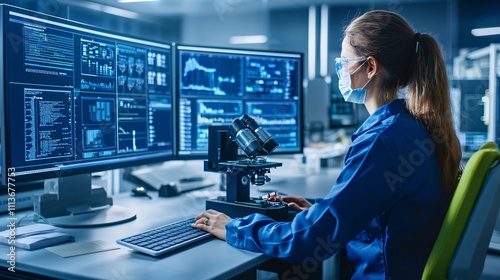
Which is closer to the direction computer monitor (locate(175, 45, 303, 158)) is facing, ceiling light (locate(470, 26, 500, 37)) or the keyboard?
the keyboard

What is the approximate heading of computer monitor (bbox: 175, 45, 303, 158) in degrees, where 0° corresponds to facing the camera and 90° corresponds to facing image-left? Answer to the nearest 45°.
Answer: approximately 315°

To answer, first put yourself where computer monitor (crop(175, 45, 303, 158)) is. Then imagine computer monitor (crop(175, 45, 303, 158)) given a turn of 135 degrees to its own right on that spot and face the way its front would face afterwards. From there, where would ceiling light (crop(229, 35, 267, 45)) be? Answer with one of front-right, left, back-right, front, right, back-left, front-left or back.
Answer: right

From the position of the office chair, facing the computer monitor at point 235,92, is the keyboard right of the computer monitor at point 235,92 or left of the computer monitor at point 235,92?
left

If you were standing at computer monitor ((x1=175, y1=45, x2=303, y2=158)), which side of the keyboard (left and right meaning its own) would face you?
left

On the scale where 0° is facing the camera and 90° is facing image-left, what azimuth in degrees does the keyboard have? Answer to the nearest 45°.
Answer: approximately 315°

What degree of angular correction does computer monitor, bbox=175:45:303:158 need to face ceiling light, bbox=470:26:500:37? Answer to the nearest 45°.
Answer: approximately 90° to its left

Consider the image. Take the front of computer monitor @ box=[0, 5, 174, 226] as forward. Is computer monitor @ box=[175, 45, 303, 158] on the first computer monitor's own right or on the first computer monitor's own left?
on the first computer monitor's own left

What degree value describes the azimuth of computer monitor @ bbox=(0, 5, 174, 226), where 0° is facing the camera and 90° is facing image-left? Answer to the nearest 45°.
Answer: approximately 315°
